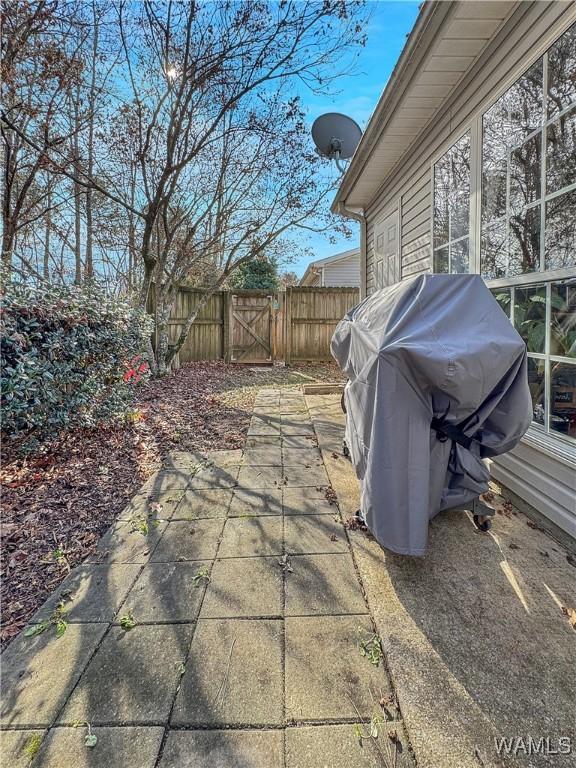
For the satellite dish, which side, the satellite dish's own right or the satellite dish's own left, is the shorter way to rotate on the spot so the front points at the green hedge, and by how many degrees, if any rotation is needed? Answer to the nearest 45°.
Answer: approximately 135° to the satellite dish's own left

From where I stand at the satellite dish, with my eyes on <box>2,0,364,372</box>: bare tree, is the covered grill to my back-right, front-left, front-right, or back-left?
back-left

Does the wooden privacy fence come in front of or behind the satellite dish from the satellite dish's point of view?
in front

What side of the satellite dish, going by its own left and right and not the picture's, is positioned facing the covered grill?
back

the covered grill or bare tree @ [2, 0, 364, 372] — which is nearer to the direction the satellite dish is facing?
the bare tree

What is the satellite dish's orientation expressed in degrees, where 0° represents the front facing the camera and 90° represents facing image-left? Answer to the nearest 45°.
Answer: approximately 180°

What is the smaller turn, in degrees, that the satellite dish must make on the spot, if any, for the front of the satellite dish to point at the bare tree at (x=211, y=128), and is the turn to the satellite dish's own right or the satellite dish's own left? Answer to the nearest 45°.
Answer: approximately 90° to the satellite dish's own left

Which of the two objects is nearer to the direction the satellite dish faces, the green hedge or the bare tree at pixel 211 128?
the bare tree
